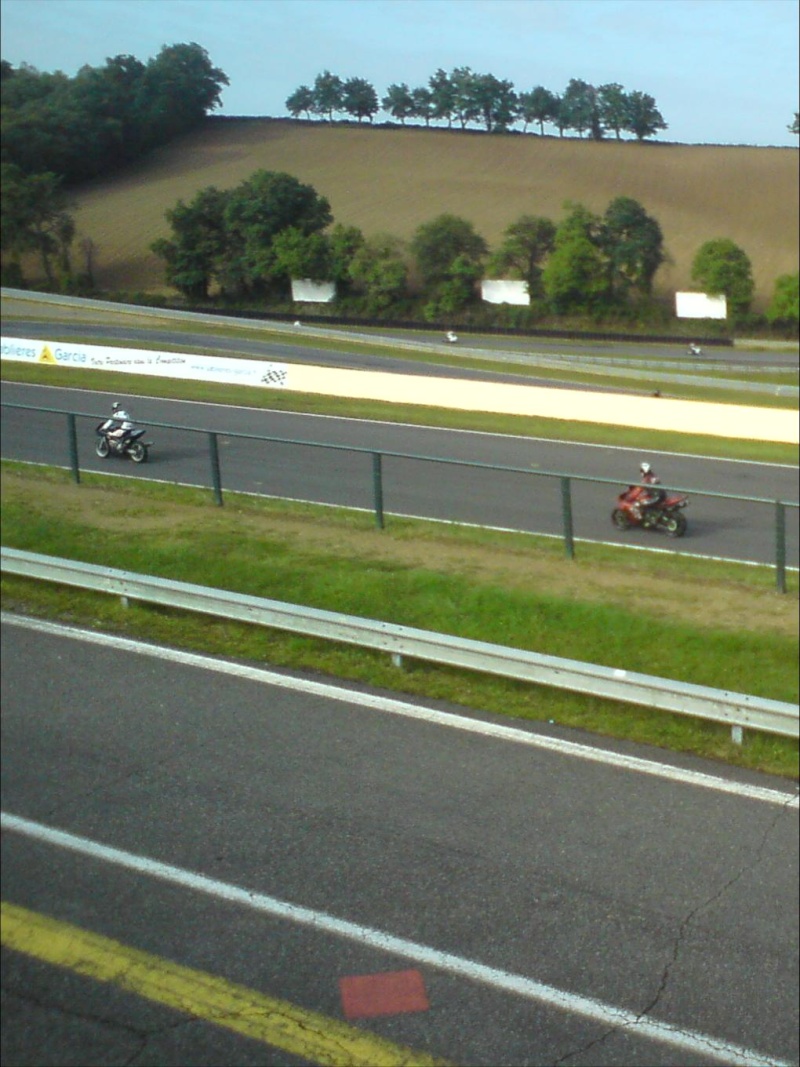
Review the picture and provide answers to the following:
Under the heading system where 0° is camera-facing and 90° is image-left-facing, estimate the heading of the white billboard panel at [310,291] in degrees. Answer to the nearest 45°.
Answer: approximately 0°

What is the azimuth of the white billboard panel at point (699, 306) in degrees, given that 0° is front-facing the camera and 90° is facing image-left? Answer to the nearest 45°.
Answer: approximately 0°
